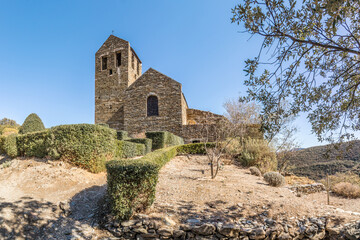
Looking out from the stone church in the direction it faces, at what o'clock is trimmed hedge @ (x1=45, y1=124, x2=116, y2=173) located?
The trimmed hedge is roughly at 12 o'clock from the stone church.

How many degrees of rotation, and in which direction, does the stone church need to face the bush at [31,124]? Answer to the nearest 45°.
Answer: approximately 45° to its right

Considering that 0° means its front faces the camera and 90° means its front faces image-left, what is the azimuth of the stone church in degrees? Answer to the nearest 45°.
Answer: approximately 0°

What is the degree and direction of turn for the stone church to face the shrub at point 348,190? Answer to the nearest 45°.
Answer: approximately 45° to its left

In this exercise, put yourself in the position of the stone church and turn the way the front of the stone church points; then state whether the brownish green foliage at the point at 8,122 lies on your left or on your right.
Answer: on your right

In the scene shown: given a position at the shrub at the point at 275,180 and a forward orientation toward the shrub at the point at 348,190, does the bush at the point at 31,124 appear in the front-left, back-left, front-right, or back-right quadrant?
back-left

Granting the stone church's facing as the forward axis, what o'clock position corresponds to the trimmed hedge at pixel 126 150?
The trimmed hedge is roughly at 12 o'clock from the stone church.

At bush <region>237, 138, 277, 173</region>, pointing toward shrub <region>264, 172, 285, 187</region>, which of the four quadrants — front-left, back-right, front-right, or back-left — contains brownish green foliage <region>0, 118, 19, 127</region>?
back-right

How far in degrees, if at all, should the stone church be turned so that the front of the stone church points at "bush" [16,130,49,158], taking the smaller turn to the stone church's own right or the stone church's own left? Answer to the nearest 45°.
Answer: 0° — it already faces it

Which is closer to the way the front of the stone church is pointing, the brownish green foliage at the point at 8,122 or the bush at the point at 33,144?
the bush

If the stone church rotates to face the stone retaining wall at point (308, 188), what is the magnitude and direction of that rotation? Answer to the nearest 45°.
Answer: approximately 45° to its left
